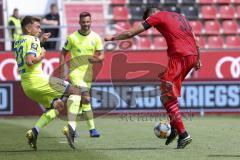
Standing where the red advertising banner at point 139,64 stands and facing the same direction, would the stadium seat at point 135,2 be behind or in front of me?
behind

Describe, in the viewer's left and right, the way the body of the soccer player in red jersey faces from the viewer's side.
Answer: facing away from the viewer and to the left of the viewer

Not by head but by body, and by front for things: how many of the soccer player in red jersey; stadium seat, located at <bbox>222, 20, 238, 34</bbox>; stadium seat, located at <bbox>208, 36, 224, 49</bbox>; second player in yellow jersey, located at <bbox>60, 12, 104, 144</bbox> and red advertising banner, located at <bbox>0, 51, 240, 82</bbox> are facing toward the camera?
4

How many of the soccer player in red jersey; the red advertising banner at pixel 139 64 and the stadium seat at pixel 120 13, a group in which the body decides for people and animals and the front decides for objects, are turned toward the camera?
2

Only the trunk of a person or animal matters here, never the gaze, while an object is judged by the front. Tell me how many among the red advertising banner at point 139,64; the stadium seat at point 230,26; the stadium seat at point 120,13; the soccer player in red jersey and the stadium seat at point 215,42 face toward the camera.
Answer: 4

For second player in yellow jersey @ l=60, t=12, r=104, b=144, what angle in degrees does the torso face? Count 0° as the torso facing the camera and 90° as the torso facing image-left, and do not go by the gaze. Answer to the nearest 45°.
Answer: approximately 0°

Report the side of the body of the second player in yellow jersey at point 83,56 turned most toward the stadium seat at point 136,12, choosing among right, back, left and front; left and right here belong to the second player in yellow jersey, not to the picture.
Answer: back
